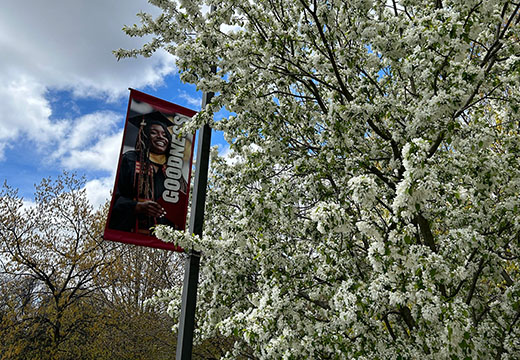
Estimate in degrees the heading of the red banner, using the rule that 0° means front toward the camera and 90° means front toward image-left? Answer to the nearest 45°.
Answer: approximately 0°

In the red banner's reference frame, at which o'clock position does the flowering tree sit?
The flowering tree is roughly at 10 o'clock from the red banner.
